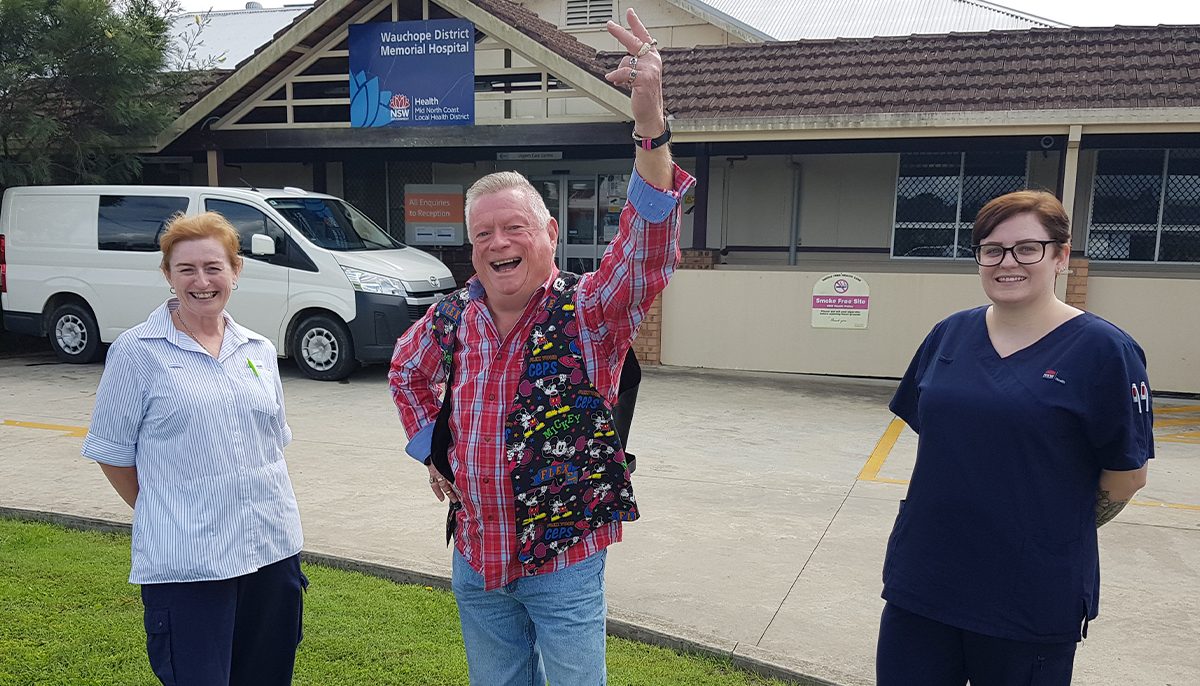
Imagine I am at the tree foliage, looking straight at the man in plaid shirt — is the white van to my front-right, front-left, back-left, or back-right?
front-left

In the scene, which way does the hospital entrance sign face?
toward the camera

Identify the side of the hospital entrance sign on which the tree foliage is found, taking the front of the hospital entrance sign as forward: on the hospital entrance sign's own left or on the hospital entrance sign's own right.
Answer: on the hospital entrance sign's own right

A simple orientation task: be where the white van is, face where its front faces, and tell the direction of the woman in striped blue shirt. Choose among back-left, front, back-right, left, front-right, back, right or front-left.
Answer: front-right

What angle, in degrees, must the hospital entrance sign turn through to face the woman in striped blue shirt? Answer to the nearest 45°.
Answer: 0° — it already faces them

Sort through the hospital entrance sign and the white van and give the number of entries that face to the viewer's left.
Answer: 0

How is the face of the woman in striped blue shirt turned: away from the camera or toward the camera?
toward the camera

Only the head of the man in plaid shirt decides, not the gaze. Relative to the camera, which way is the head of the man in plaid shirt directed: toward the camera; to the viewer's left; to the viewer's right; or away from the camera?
toward the camera

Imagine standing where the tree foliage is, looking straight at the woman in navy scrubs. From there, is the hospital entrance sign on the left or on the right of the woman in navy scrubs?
left

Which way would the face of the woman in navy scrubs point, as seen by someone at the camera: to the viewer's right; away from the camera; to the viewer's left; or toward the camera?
toward the camera

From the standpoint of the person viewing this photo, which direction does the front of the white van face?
facing the viewer and to the right of the viewer

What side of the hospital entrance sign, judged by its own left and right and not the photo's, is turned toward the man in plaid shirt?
front

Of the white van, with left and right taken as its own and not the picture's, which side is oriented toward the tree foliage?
back

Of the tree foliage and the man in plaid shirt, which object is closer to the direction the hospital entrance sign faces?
the man in plaid shirt
